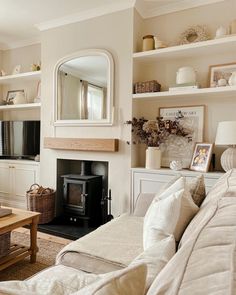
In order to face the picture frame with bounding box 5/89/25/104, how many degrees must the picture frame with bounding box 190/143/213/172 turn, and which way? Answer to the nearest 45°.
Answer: approximately 45° to its right

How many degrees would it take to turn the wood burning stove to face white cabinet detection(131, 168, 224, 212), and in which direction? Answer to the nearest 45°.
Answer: approximately 90° to its left

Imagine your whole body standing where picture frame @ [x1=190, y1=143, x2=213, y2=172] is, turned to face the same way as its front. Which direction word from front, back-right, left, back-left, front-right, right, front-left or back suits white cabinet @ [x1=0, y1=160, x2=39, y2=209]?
front-right

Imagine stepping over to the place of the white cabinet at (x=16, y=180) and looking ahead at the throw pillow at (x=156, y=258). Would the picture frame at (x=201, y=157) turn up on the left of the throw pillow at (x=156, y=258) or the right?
left

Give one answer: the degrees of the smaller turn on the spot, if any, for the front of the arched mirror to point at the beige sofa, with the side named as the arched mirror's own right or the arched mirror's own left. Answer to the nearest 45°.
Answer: approximately 45° to the arched mirror's own left

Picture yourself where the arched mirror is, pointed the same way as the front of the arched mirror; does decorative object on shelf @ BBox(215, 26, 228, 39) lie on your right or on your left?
on your left

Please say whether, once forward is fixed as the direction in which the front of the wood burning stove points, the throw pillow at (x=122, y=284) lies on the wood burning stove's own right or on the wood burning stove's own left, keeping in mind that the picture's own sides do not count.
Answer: on the wood burning stove's own left

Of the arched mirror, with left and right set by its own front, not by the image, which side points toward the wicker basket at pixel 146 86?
left

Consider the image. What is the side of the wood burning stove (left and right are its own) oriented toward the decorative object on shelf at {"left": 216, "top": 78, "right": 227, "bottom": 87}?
left

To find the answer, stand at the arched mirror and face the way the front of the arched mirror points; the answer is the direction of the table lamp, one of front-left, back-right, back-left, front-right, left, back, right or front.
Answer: left

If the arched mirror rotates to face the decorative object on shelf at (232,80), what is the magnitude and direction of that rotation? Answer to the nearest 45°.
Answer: approximately 90° to its left
